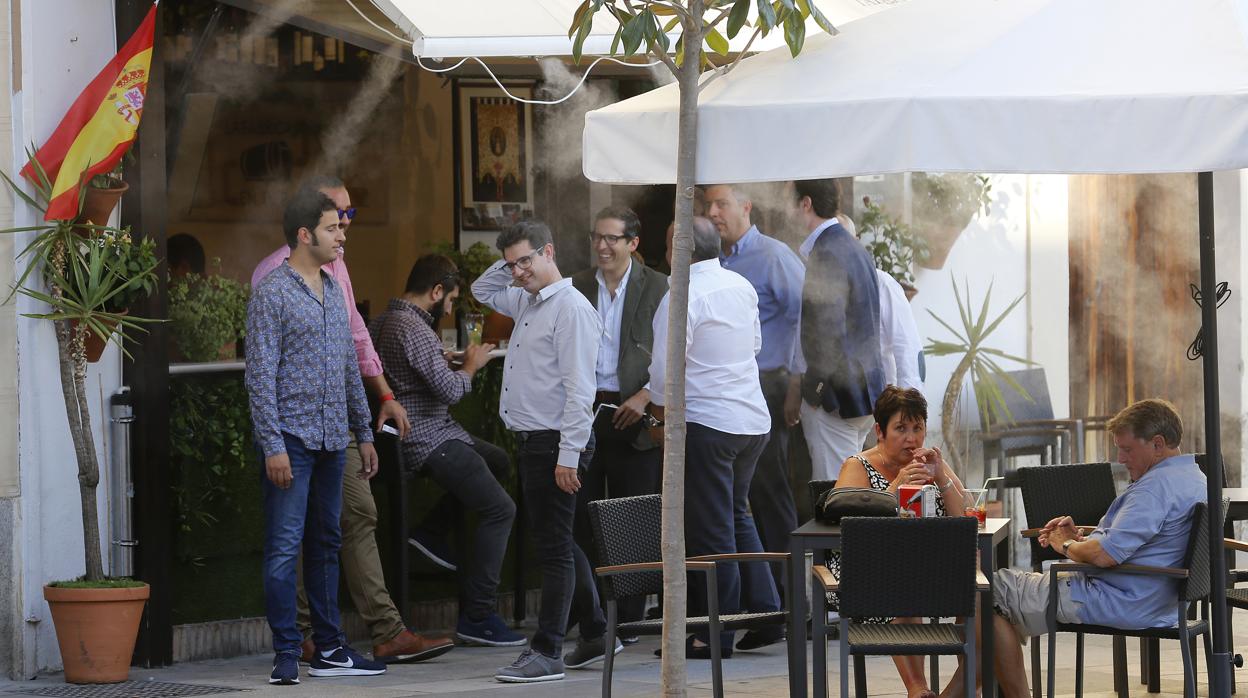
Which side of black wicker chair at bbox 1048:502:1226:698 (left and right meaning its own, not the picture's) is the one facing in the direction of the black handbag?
front

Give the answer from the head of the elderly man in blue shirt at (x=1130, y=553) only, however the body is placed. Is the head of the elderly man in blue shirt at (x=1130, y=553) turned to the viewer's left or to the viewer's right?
to the viewer's left

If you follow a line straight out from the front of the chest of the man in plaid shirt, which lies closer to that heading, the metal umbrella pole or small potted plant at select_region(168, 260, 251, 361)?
the metal umbrella pole

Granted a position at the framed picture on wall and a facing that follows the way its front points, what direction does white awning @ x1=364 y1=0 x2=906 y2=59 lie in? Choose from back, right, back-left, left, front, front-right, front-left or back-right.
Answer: front

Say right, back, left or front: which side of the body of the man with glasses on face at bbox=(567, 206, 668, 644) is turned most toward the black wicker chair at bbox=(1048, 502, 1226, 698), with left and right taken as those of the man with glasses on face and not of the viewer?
left

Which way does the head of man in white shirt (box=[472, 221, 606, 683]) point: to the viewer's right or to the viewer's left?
to the viewer's left

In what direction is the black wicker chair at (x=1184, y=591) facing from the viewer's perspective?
to the viewer's left

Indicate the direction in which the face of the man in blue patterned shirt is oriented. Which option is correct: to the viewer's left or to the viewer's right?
to the viewer's right

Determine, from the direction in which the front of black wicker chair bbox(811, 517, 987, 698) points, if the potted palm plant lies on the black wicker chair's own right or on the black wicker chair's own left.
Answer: on the black wicker chair's own left
